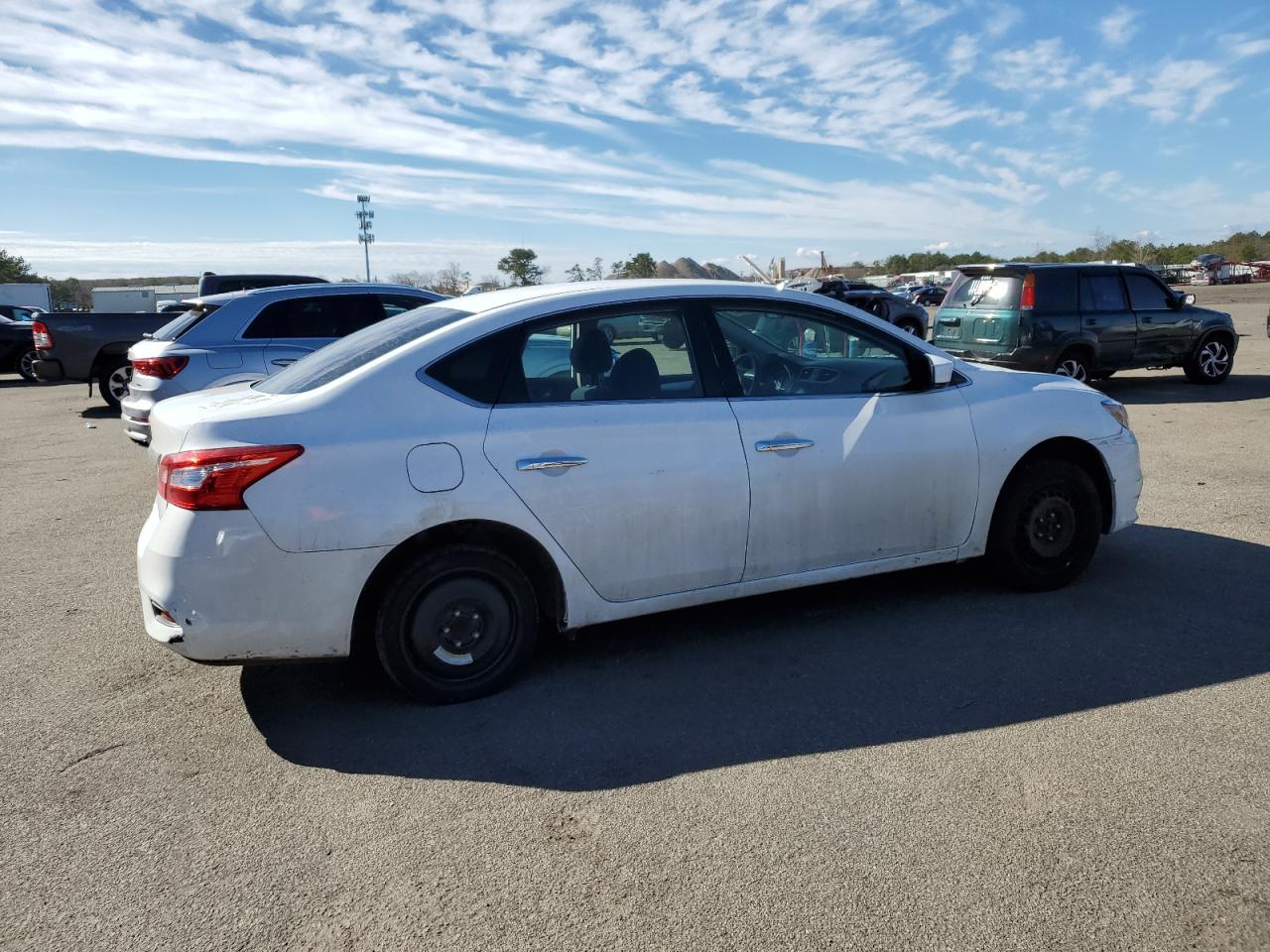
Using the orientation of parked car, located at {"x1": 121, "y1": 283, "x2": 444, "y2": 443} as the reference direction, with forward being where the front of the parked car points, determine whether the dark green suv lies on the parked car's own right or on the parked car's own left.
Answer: on the parked car's own right

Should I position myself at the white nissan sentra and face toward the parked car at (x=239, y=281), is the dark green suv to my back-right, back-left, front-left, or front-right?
front-right

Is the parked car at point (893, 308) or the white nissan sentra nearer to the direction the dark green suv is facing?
the parked car

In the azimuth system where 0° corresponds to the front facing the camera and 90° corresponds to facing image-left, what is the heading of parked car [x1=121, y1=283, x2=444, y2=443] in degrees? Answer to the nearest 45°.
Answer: approximately 225°

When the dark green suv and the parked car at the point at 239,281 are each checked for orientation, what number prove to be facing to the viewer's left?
0

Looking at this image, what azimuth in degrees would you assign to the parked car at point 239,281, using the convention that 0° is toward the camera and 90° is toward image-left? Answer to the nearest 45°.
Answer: approximately 270°

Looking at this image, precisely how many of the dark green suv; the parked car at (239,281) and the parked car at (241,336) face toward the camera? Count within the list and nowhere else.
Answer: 0

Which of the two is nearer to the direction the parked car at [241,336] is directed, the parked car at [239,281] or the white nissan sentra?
the parked car

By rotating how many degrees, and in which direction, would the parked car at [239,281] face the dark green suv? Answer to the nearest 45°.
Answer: approximately 45° to its right

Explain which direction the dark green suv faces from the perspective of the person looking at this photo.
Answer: facing away from the viewer and to the right of the viewer

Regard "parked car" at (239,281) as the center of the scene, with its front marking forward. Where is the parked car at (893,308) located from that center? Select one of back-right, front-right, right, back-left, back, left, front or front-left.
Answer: front

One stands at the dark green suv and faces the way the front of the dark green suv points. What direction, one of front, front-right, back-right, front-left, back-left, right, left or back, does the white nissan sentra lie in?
back-right

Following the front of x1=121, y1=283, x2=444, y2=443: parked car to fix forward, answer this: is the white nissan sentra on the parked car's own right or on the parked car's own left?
on the parked car's own right

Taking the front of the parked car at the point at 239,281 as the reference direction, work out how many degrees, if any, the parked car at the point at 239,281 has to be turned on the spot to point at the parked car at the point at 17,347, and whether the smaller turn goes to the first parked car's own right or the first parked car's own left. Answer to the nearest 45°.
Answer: approximately 135° to the first parked car's own left
